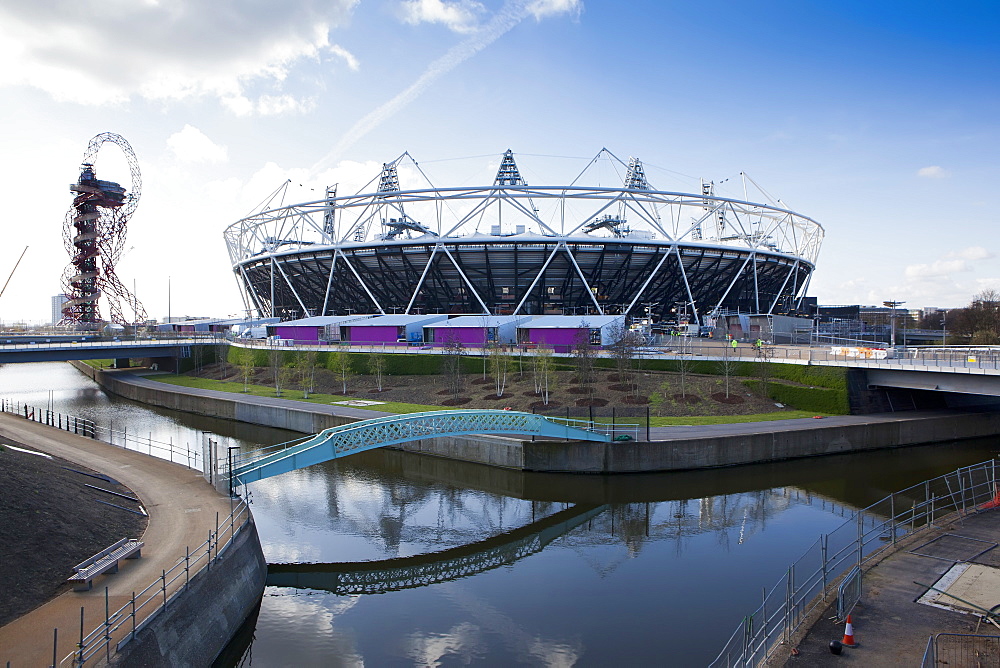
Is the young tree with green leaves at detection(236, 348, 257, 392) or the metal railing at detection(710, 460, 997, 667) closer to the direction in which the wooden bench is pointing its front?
the metal railing

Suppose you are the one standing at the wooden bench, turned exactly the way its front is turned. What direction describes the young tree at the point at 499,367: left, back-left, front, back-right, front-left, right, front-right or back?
left

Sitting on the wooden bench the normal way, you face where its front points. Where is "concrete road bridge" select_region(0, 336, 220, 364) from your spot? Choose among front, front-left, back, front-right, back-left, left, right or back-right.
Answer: back-left

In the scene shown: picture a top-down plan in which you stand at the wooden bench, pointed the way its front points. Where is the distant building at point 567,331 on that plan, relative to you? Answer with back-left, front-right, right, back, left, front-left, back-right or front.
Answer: left

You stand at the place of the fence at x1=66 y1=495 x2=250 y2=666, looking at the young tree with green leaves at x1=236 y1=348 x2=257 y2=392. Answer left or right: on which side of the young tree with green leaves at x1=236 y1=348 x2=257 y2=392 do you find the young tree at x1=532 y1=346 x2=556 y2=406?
right

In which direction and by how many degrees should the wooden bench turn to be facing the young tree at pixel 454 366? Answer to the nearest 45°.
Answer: approximately 90° to its left

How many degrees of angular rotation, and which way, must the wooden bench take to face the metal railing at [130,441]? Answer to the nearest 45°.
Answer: approximately 135° to its left

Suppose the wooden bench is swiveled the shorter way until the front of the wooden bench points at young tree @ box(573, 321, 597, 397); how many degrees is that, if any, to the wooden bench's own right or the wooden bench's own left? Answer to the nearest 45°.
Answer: approximately 90° to the wooden bench's own left

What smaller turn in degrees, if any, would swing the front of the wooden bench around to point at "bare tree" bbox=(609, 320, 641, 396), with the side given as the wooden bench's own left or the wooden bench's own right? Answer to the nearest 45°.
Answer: approximately 90° to the wooden bench's own left

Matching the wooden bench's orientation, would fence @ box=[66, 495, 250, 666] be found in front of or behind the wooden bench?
in front

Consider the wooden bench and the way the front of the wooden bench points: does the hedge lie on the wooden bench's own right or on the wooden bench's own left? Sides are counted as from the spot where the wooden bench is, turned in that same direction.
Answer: on the wooden bench's own left

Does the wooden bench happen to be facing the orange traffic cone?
yes

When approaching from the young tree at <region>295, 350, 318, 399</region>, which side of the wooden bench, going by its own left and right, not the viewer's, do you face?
left

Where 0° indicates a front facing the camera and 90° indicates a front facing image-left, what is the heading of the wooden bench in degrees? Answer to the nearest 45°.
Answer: approximately 315°
